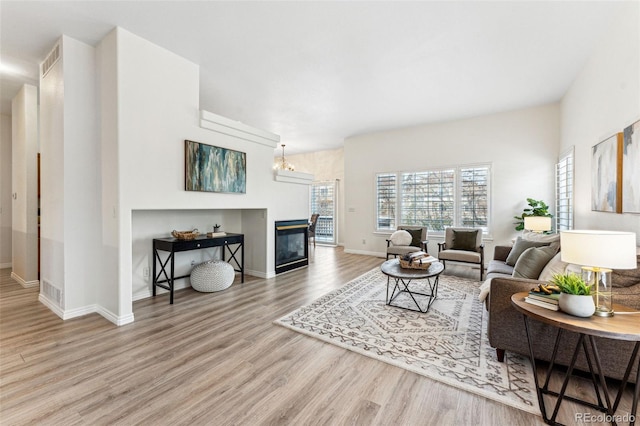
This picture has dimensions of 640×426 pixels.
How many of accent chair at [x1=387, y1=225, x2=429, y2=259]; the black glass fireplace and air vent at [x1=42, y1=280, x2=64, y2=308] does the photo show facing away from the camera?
0

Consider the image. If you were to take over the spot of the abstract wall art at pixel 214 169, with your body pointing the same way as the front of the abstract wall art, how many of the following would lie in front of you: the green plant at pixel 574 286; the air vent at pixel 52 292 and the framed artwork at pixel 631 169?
2

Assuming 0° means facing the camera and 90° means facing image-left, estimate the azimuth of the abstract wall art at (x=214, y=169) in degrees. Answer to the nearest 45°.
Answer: approximately 315°

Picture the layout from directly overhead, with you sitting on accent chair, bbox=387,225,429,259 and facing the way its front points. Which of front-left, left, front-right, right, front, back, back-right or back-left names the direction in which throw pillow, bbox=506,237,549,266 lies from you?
left

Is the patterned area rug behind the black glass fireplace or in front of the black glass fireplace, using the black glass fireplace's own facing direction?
in front

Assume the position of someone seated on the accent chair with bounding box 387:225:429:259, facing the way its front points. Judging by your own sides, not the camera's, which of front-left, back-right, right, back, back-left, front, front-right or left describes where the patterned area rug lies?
front-left

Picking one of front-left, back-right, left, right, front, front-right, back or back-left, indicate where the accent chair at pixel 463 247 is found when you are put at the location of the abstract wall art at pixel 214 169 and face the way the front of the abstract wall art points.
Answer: front-left

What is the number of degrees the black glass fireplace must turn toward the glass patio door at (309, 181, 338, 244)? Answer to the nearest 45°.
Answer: approximately 135° to its left

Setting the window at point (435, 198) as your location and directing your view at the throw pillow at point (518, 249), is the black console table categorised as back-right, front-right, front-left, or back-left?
front-right

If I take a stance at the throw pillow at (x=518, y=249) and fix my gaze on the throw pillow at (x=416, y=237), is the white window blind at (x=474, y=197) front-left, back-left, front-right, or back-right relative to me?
front-right

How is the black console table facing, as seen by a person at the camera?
facing the viewer and to the right of the viewer

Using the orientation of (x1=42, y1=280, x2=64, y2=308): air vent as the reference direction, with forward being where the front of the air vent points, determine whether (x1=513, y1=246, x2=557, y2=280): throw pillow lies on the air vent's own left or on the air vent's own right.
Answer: on the air vent's own left

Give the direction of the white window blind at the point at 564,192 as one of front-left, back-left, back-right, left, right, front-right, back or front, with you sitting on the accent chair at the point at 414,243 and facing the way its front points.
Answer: back-left

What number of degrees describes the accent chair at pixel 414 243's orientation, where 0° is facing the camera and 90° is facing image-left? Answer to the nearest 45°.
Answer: approximately 45°

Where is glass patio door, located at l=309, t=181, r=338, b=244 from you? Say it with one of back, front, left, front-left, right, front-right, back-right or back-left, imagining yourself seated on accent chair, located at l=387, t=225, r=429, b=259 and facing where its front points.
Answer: right

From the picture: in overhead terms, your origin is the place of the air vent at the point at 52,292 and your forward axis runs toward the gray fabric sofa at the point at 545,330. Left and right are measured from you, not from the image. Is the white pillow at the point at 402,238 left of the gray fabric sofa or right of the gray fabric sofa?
left

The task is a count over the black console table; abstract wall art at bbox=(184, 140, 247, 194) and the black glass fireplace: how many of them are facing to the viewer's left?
0

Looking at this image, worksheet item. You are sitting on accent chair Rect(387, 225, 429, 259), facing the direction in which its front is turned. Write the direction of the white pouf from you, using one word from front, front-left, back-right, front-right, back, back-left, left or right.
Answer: front

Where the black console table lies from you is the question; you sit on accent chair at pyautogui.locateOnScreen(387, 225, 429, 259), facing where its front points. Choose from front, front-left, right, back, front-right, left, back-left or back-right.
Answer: front

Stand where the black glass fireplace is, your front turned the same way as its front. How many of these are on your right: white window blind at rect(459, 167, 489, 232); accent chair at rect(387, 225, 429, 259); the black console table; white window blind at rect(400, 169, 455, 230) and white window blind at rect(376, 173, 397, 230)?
1

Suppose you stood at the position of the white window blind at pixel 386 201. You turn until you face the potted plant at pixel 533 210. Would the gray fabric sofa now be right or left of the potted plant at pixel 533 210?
right
